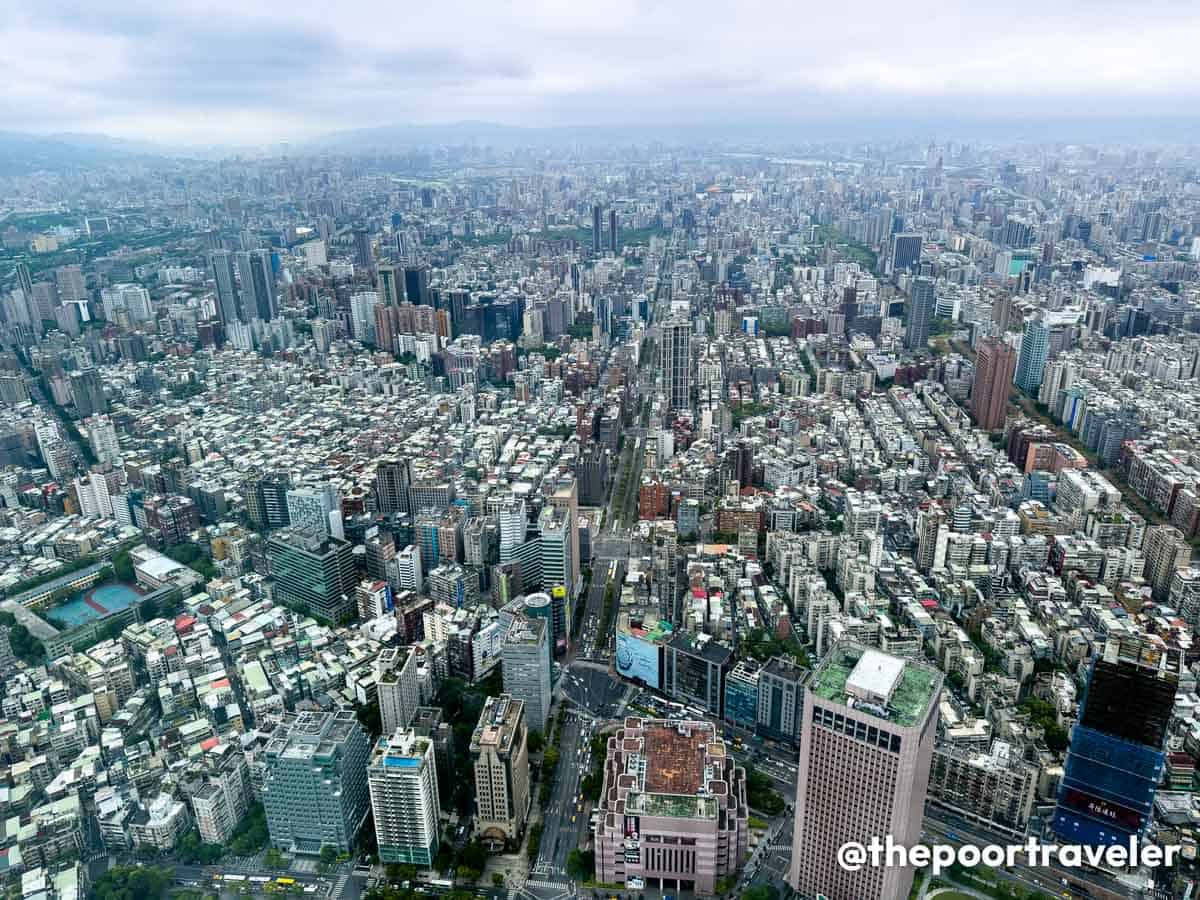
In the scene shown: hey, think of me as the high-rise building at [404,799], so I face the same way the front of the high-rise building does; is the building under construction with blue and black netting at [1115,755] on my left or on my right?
on my left

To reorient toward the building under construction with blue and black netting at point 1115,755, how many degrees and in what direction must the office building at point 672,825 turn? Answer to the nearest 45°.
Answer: approximately 90° to its left

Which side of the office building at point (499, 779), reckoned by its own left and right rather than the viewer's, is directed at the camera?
front

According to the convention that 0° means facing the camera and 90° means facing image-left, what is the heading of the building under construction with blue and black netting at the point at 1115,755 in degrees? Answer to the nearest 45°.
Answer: approximately 0°

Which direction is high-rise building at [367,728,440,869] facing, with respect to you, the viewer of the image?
facing the viewer

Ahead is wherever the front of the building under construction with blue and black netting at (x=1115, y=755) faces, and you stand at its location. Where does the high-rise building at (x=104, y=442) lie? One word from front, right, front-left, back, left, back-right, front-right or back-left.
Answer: right

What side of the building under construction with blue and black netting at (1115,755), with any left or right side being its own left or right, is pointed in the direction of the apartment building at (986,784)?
right
